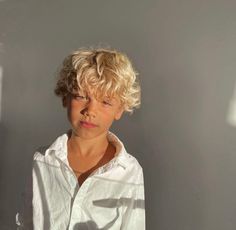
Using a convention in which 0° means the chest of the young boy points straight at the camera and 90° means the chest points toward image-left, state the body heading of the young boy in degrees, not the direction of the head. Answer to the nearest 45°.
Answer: approximately 0°
